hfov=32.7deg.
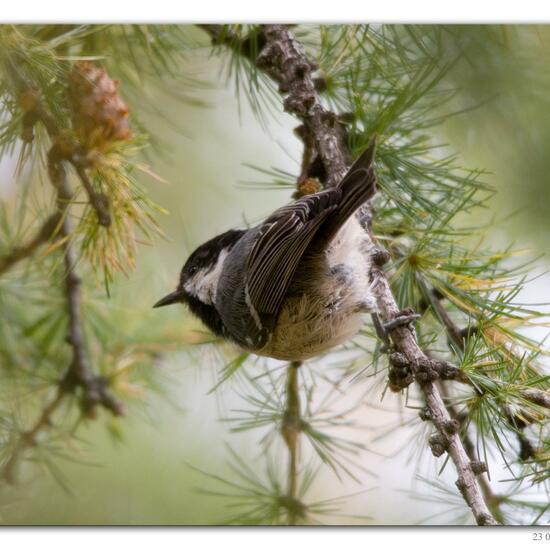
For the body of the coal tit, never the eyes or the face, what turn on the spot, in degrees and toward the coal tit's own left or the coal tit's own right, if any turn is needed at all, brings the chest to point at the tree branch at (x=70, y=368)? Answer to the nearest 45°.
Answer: approximately 45° to the coal tit's own right

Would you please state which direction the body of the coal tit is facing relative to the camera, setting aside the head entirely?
to the viewer's left
